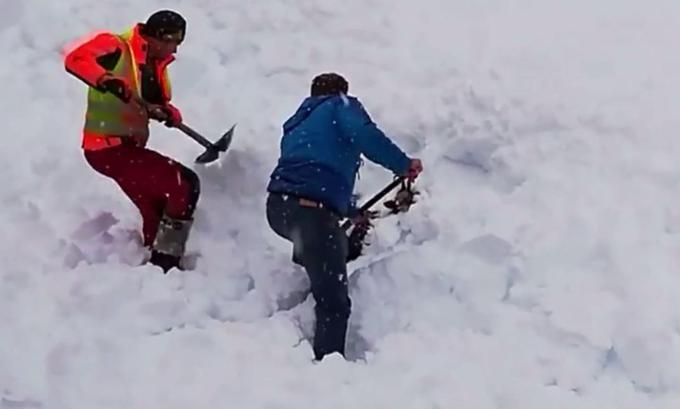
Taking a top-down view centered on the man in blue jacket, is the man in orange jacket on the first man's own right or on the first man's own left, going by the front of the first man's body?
on the first man's own left

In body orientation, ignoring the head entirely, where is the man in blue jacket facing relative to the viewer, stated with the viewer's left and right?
facing away from the viewer and to the right of the viewer
